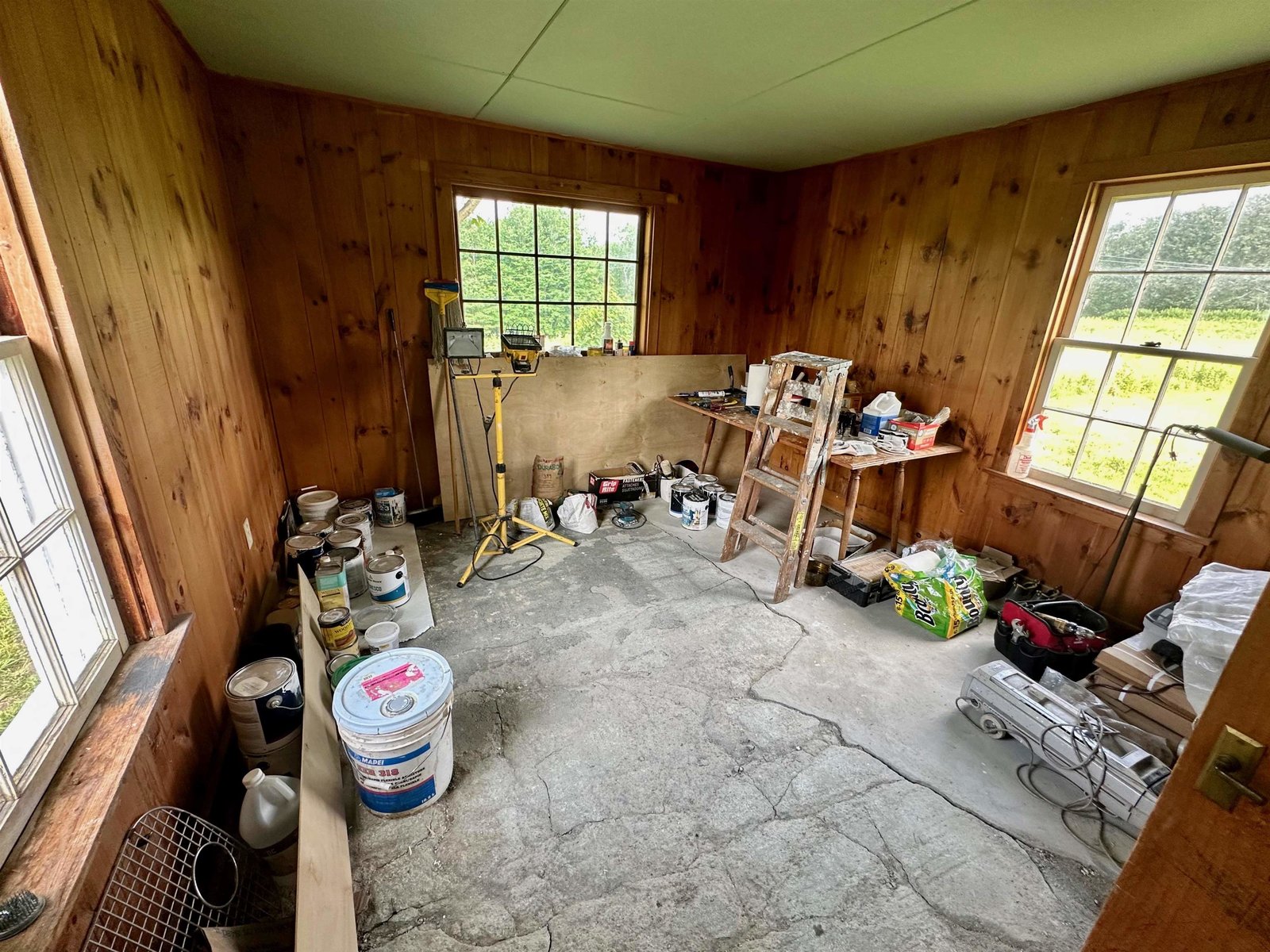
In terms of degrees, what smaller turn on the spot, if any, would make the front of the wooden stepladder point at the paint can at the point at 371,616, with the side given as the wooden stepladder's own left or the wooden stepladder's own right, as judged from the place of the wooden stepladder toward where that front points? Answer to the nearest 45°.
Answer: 0° — it already faces it

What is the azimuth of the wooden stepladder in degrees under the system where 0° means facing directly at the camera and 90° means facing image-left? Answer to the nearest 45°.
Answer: approximately 45°

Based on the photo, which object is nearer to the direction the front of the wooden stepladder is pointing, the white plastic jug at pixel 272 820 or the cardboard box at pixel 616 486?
the white plastic jug

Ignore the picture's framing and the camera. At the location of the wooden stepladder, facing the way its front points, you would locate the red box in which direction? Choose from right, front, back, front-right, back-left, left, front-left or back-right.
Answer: back

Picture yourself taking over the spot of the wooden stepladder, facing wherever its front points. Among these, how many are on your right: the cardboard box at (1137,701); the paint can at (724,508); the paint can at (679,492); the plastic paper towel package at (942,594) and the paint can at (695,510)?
3

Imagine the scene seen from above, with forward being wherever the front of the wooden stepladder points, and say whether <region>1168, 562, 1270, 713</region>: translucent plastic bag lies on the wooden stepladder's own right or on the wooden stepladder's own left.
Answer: on the wooden stepladder's own left

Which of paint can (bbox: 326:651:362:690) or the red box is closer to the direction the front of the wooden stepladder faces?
the paint can

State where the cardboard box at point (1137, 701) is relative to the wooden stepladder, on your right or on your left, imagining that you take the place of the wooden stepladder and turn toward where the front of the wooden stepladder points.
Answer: on your left

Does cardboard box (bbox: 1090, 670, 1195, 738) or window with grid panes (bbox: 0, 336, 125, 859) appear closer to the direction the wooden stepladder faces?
the window with grid panes

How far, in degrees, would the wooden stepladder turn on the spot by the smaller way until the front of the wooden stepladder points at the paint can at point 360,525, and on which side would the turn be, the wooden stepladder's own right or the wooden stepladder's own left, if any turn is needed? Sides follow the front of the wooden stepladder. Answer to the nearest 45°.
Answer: approximately 45° to the wooden stepladder's own right

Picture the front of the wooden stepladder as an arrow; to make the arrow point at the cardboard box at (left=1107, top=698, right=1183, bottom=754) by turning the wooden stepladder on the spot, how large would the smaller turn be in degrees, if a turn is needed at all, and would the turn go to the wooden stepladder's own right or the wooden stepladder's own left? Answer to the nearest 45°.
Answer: approximately 90° to the wooden stepladder's own left

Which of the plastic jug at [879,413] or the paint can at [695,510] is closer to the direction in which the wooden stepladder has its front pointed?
the paint can

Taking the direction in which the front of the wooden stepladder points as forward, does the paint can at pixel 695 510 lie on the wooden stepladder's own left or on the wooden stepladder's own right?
on the wooden stepladder's own right

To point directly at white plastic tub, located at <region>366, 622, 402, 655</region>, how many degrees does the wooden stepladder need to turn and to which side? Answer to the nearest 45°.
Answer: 0° — it already faces it

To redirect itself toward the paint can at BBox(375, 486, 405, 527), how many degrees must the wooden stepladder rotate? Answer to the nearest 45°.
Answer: approximately 45° to its right

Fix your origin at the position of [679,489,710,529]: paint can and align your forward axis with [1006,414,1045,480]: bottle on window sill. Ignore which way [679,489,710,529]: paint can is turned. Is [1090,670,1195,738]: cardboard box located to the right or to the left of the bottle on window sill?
right
